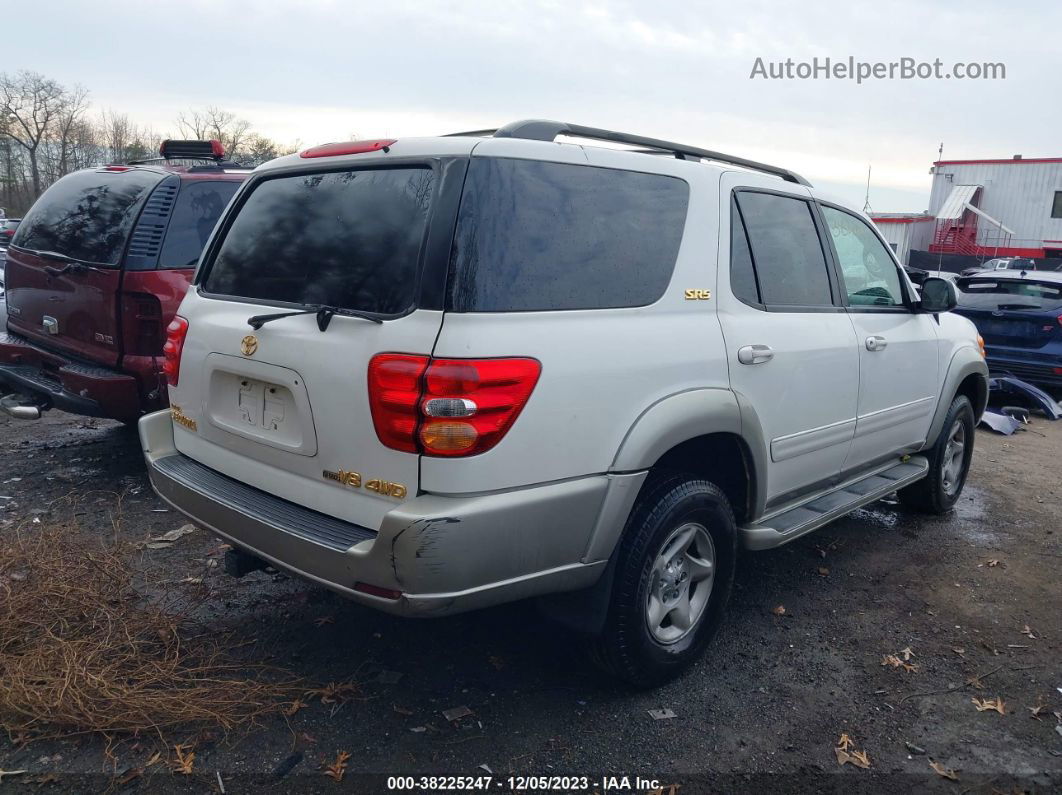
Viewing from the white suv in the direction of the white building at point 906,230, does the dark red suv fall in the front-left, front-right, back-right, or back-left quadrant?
front-left

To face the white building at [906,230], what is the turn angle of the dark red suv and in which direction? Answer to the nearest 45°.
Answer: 0° — it already faces it

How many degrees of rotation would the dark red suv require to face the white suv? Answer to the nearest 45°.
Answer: approximately 135° to its right

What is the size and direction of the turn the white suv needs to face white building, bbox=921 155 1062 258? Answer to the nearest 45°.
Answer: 0° — it already faces it

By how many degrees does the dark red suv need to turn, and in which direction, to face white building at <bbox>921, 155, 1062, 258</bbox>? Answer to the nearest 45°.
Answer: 0° — it already faces it

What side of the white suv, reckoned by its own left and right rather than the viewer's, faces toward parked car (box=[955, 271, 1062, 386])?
front

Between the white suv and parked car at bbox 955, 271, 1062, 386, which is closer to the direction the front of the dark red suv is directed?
the parked car

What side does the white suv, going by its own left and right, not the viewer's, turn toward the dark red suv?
left

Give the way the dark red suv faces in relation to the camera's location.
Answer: facing away from the viewer and to the right of the viewer

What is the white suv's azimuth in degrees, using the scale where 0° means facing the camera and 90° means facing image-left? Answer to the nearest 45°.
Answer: approximately 225°

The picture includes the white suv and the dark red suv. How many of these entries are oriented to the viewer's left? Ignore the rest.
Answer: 0
